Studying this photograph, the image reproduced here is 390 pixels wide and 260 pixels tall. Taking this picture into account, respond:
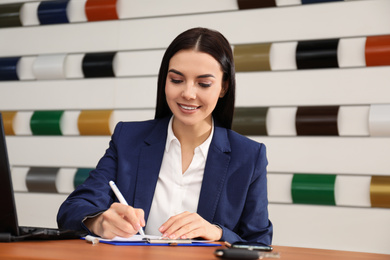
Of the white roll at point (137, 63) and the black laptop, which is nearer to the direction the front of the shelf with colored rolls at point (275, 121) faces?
the black laptop

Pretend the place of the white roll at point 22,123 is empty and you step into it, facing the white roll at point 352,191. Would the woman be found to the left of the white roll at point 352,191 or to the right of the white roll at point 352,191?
right

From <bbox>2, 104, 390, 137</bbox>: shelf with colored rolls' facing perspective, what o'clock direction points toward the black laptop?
The black laptop is roughly at 1 o'clock from the shelf with colored rolls.

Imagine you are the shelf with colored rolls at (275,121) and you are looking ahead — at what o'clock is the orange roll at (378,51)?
The orange roll is roughly at 10 o'clock from the shelf with colored rolls.

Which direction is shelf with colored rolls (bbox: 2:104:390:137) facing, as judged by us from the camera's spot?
facing the viewer

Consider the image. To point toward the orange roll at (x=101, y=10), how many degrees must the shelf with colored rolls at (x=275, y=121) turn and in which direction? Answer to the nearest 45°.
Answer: approximately 90° to its right

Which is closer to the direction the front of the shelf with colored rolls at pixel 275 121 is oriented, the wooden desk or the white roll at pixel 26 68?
the wooden desk

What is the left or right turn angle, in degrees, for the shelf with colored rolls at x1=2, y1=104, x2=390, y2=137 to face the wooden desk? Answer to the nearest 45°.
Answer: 0° — it already faces it

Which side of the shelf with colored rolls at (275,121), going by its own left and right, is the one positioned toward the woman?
front

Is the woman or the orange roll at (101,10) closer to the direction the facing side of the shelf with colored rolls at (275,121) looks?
the woman
